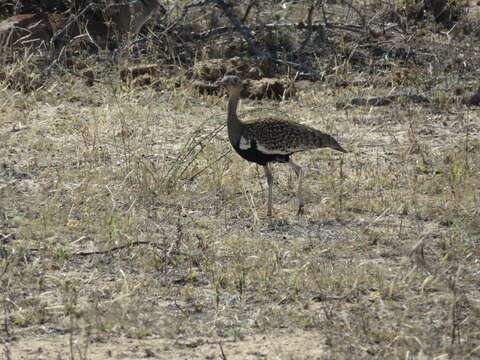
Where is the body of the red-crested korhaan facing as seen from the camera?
to the viewer's left

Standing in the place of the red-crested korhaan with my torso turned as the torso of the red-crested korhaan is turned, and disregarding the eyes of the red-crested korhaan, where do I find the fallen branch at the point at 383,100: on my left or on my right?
on my right
